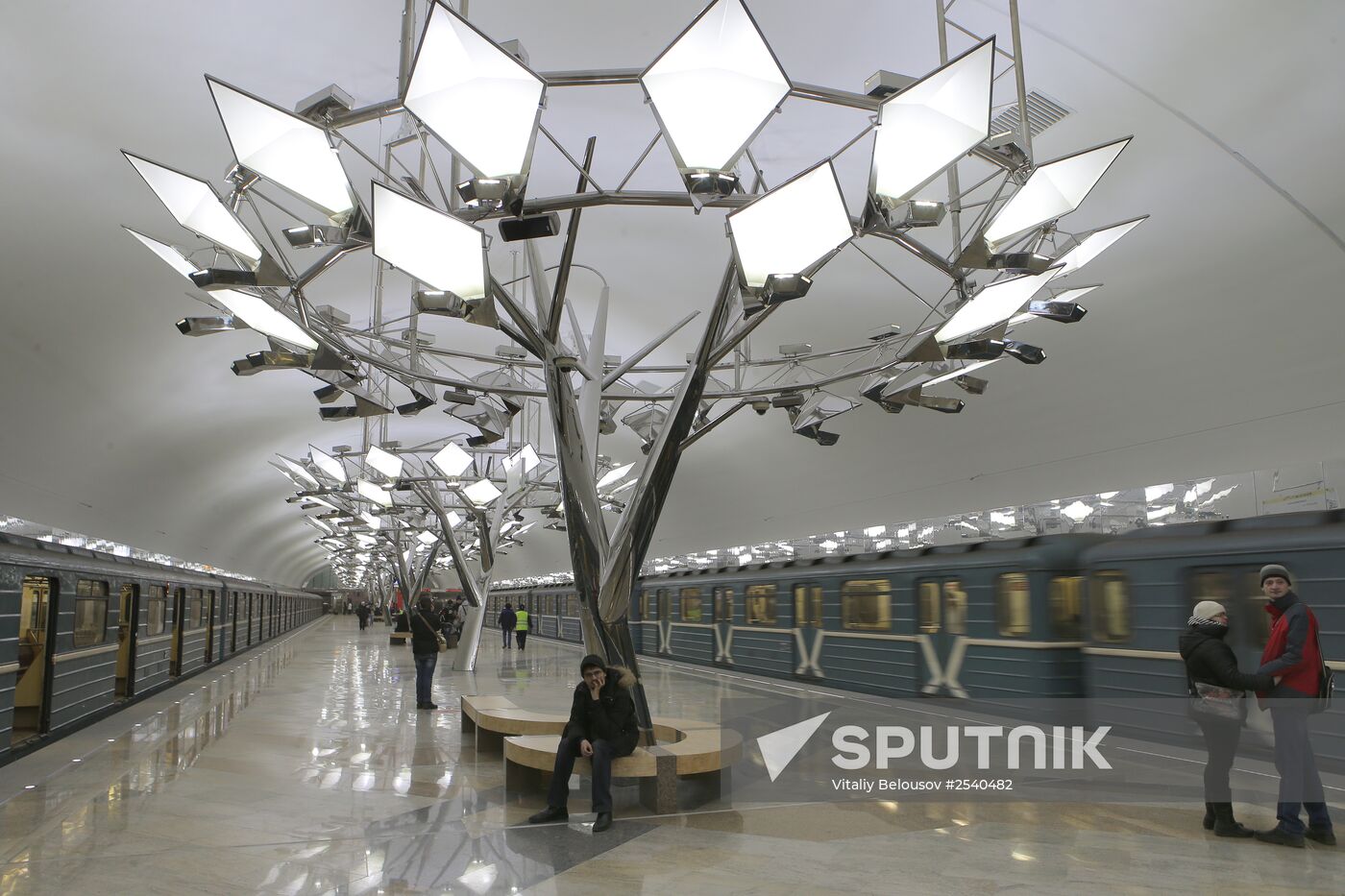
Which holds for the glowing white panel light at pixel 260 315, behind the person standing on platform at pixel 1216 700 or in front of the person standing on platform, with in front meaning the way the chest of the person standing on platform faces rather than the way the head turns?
behind

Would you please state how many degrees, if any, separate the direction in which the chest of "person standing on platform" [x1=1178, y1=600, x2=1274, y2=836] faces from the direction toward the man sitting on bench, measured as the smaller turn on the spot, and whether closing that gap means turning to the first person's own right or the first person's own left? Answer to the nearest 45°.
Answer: approximately 180°

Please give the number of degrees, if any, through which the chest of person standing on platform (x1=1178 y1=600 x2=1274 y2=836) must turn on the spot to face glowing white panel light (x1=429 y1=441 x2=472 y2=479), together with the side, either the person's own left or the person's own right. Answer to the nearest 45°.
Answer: approximately 135° to the person's own left

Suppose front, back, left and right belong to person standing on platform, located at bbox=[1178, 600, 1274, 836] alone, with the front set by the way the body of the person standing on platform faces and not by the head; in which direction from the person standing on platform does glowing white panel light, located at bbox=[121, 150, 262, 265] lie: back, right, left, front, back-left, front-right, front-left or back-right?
back-right

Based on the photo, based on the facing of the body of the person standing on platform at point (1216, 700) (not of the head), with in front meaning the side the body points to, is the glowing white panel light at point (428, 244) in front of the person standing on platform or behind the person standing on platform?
behind

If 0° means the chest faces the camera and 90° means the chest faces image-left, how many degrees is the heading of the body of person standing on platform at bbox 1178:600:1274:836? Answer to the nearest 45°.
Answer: approximately 270°

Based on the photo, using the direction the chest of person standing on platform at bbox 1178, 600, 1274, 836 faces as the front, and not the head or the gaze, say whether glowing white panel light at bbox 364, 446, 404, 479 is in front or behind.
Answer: behind

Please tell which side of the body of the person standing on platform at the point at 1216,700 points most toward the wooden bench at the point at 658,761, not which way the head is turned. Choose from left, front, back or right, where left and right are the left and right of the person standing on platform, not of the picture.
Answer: back
